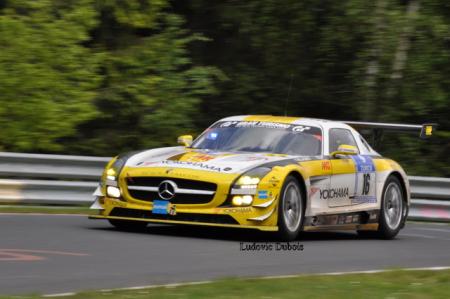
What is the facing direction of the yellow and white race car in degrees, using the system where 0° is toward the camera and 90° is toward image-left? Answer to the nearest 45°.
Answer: approximately 45°

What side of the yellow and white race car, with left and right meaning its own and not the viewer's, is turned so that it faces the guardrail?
right
